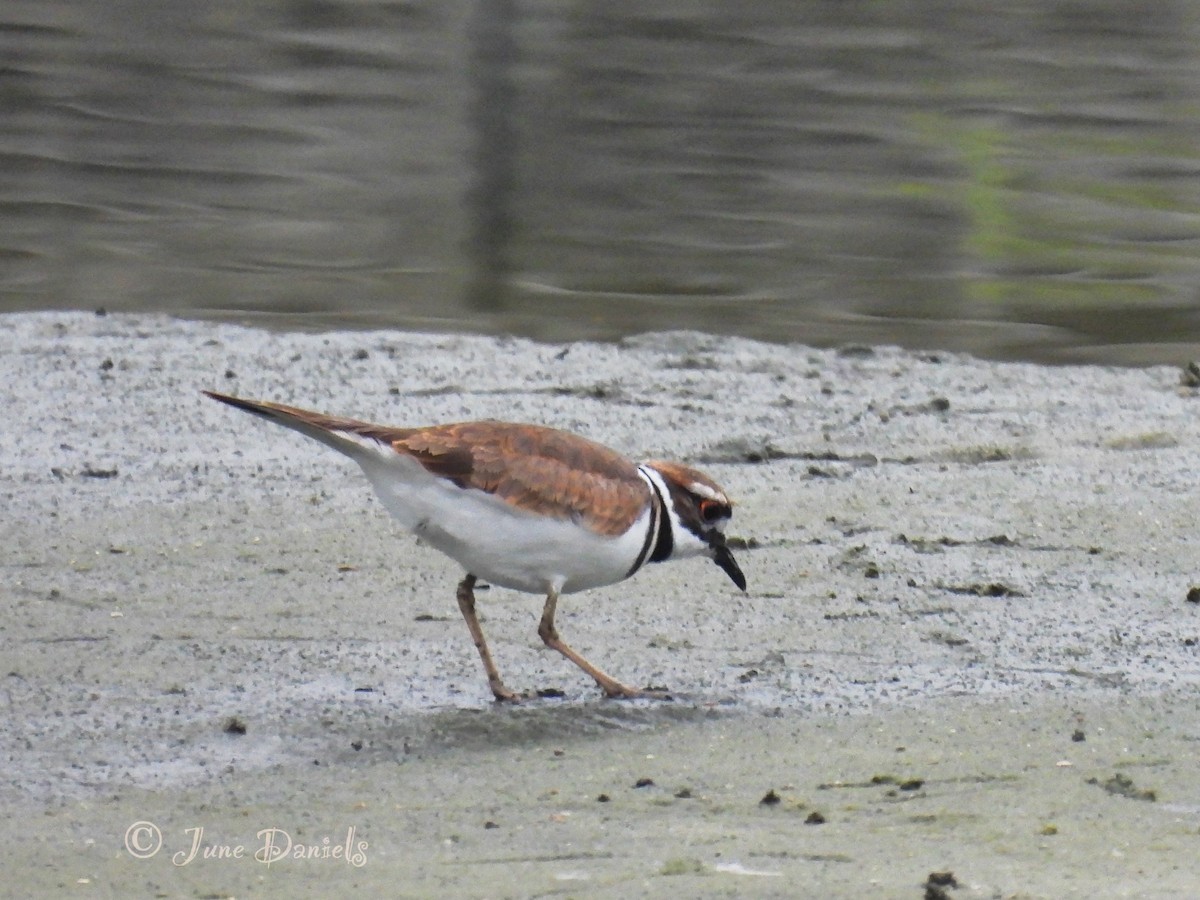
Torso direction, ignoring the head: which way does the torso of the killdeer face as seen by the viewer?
to the viewer's right
